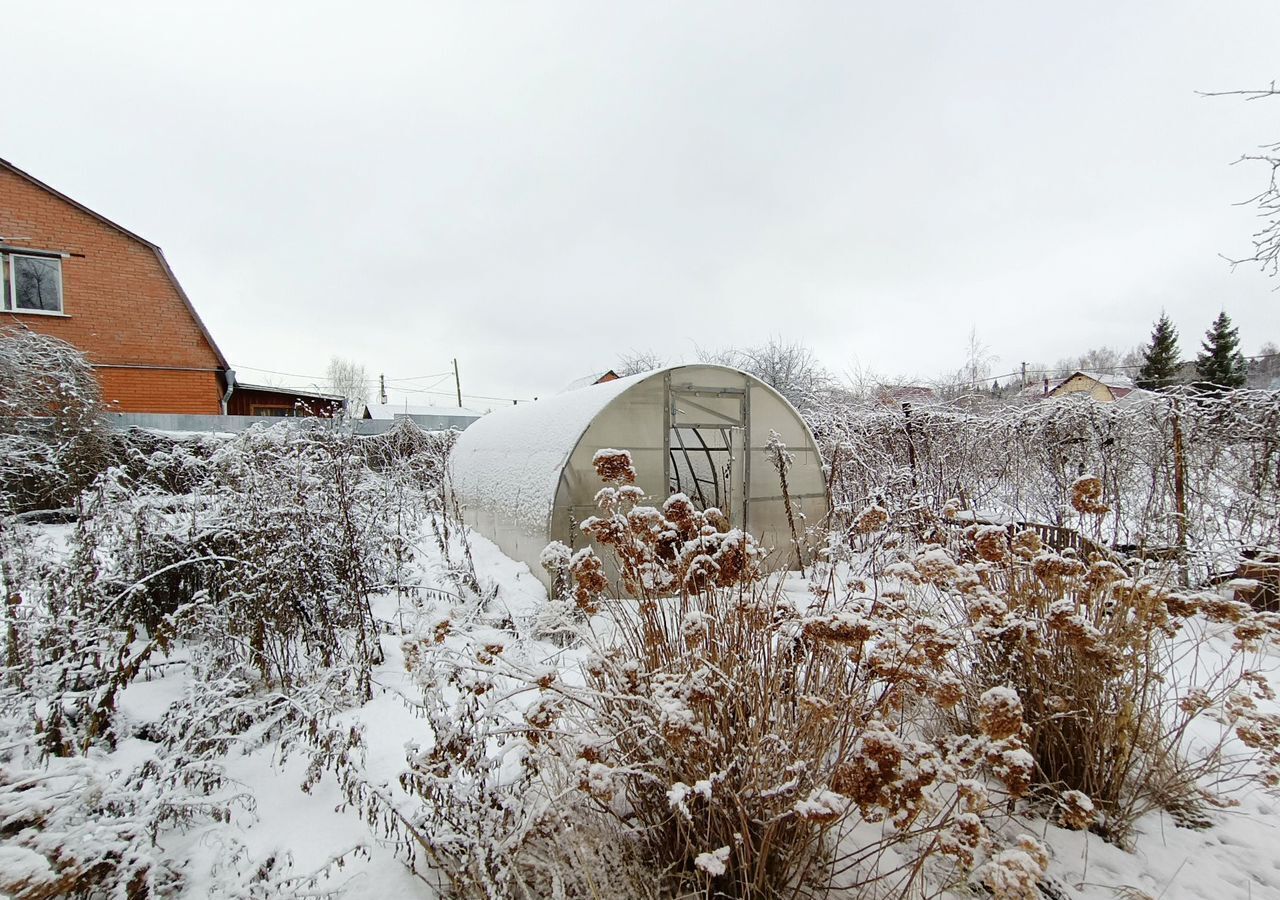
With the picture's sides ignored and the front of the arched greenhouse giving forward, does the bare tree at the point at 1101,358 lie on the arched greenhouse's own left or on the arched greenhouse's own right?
on the arched greenhouse's own left

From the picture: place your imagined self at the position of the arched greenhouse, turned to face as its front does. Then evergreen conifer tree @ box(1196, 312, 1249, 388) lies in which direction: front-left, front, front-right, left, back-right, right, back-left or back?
left

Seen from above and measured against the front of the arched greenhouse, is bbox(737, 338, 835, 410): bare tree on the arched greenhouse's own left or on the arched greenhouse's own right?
on the arched greenhouse's own left

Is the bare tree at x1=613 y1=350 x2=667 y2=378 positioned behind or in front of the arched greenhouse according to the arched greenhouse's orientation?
behind

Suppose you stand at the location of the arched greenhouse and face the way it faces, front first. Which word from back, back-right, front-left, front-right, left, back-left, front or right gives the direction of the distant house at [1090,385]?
left

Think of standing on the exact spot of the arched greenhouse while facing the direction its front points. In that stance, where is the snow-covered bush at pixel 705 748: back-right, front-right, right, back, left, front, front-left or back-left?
front-right

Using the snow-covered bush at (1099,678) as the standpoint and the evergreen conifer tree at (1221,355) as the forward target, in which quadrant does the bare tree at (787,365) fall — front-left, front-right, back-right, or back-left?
front-left

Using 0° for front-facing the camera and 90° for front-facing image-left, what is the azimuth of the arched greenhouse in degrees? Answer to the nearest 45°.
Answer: approximately 315°

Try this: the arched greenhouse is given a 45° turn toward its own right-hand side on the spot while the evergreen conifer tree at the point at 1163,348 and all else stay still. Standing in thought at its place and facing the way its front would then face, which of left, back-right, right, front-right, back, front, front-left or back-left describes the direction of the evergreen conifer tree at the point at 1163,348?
back-left

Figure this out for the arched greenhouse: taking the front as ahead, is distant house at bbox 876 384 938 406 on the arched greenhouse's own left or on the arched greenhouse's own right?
on the arched greenhouse's own left

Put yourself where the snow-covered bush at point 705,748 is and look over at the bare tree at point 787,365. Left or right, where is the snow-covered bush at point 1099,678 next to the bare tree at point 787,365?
right

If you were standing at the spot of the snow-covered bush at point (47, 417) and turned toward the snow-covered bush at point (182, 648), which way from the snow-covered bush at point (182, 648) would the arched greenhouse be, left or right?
left
